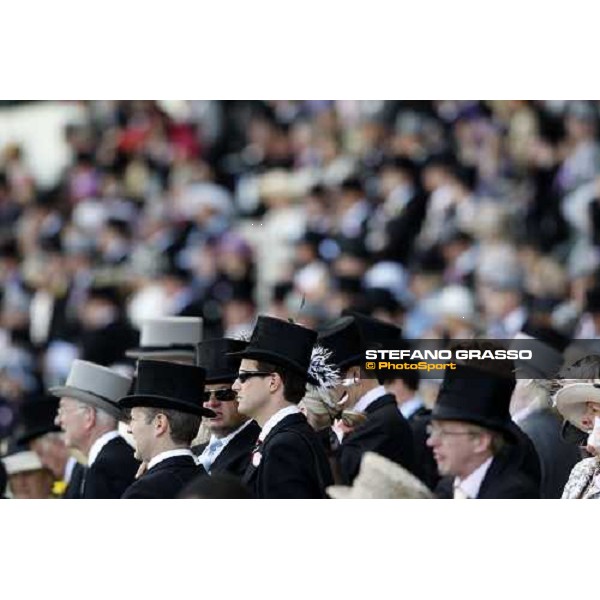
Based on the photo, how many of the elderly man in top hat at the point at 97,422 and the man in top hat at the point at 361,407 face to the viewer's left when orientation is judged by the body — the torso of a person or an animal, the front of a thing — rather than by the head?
2

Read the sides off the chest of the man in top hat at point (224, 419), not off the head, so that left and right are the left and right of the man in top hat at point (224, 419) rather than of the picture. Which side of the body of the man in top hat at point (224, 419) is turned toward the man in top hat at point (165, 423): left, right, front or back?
front

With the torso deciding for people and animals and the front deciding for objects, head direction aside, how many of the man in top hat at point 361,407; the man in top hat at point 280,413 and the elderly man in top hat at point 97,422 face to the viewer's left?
3

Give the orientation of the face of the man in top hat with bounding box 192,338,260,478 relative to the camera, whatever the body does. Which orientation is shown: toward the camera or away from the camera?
toward the camera

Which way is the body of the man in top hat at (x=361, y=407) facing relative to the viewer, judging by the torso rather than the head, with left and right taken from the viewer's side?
facing to the left of the viewer

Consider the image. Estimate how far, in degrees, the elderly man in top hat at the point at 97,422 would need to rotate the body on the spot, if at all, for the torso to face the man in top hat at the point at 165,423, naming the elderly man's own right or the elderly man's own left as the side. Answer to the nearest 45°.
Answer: approximately 135° to the elderly man's own left

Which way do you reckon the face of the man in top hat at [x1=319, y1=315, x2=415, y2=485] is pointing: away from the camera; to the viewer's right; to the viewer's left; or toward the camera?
to the viewer's left

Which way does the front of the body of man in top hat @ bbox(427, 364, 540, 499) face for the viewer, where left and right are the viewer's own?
facing the viewer and to the left of the viewer

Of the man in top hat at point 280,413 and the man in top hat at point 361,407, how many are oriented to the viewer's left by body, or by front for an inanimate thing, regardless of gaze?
2

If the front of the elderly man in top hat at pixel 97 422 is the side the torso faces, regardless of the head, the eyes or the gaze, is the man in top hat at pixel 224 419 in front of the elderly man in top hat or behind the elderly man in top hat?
behind

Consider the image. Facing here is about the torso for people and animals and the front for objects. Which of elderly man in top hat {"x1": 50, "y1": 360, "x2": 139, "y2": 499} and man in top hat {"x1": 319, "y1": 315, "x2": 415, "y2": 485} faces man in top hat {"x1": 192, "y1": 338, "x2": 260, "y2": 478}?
man in top hat {"x1": 319, "y1": 315, "x2": 415, "y2": 485}

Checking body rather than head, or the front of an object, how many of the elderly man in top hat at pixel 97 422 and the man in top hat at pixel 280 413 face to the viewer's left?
2

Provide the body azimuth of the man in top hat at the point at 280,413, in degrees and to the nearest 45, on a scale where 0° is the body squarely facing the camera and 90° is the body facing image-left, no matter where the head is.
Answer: approximately 90°

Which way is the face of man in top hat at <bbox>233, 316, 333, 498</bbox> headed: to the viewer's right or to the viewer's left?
to the viewer's left
